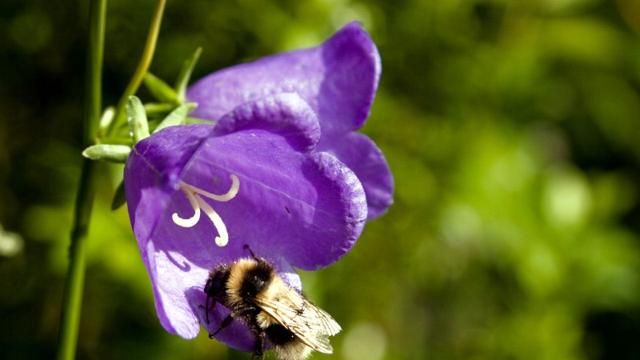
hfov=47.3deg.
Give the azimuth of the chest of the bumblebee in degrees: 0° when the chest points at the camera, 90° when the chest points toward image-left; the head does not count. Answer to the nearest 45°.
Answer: approximately 90°
